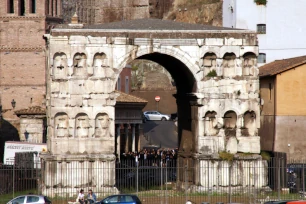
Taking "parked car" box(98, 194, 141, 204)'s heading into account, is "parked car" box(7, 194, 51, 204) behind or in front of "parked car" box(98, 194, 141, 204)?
in front

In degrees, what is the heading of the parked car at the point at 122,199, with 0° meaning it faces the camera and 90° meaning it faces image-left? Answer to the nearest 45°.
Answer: approximately 90°
